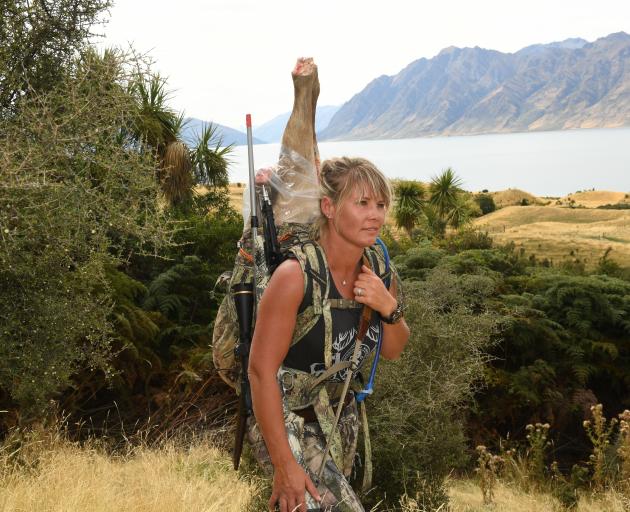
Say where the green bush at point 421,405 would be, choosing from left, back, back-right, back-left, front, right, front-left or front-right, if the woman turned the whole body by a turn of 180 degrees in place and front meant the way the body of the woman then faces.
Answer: front-right

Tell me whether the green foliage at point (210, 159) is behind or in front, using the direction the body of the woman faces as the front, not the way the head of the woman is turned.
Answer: behind

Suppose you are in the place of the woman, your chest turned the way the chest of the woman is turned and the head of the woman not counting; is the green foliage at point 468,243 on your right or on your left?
on your left

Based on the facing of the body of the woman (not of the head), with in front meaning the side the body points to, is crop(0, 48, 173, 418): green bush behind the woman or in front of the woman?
behind

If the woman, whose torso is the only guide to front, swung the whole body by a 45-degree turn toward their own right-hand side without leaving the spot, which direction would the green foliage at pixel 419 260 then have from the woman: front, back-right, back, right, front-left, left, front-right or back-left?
back

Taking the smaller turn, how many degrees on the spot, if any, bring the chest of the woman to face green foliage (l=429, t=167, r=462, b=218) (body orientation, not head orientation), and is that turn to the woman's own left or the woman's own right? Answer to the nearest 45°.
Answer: approximately 135° to the woman's own left

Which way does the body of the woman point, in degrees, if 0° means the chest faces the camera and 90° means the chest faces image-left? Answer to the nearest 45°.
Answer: approximately 315°

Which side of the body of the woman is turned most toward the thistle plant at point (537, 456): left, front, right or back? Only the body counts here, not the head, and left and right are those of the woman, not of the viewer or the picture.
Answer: left
